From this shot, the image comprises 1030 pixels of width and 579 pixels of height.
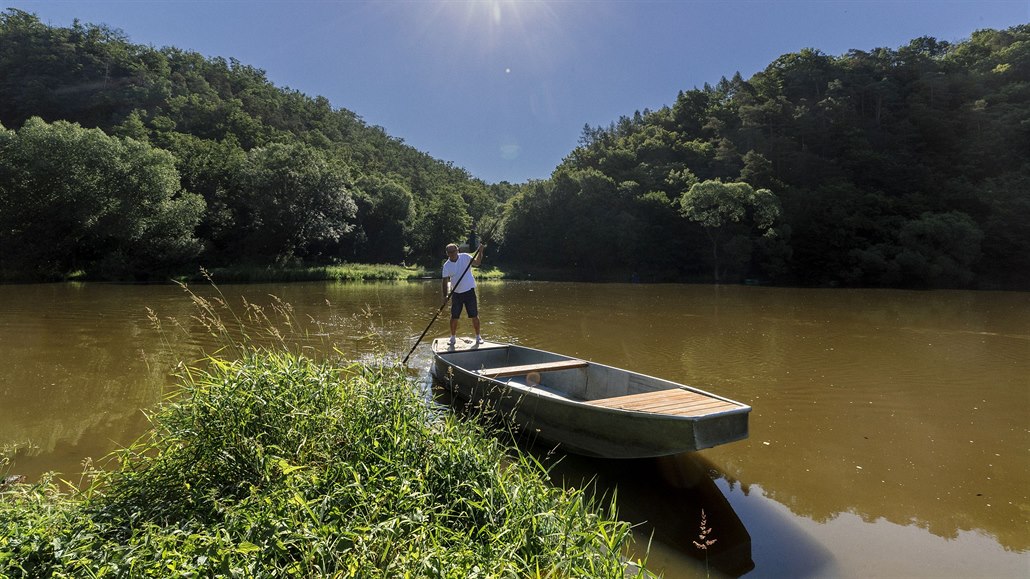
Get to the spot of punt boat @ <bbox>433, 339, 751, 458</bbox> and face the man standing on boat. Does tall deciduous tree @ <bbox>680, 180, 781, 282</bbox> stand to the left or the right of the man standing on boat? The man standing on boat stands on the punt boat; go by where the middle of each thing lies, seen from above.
right

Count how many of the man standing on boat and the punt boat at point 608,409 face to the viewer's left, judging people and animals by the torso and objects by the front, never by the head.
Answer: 0

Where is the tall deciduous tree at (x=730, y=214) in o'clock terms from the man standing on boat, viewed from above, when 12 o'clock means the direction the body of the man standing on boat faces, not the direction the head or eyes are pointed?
The tall deciduous tree is roughly at 7 o'clock from the man standing on boat.

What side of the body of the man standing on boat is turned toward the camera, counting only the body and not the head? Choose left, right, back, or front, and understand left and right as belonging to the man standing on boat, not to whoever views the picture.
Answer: front

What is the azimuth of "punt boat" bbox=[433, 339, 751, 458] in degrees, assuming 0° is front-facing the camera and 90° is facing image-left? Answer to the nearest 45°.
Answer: approximately 315°
